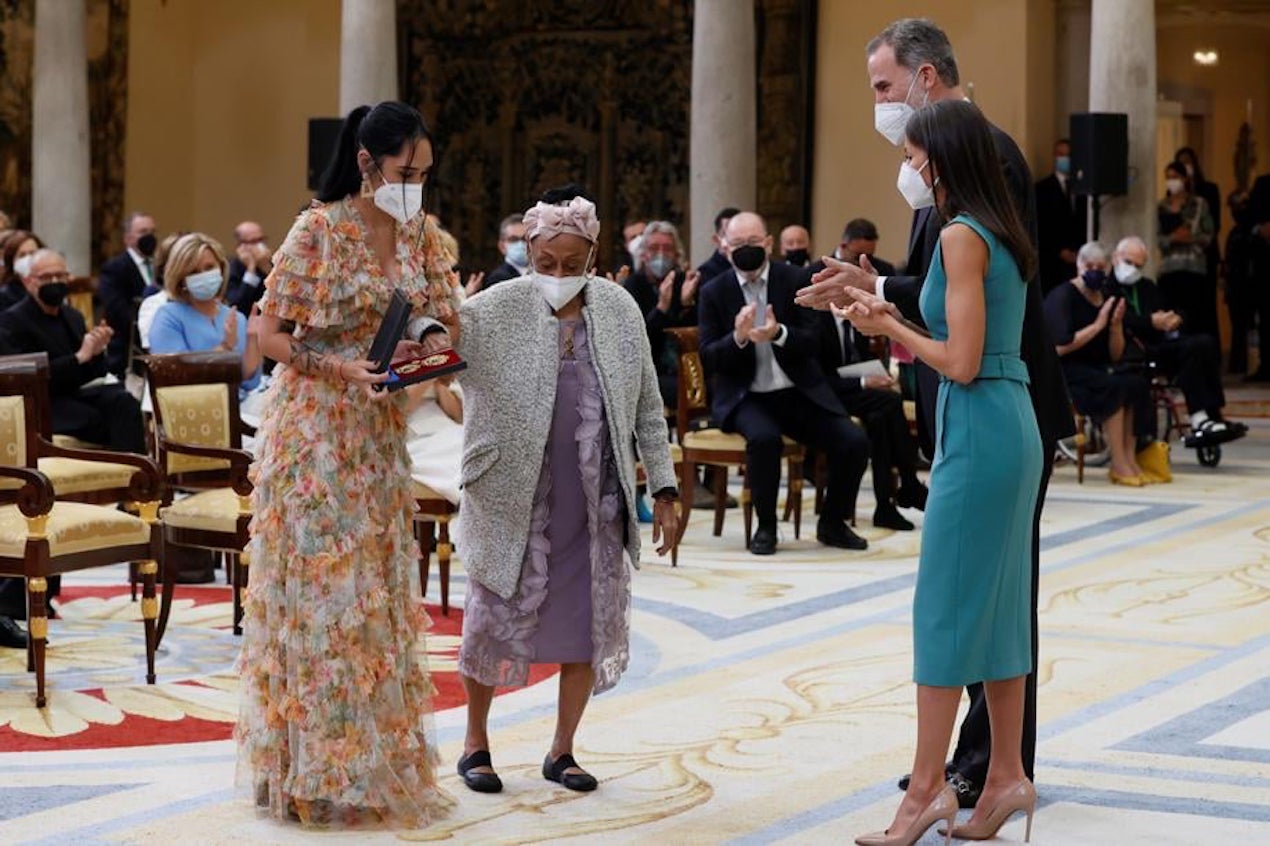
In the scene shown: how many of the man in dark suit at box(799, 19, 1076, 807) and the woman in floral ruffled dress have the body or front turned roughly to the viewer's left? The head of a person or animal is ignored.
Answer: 1

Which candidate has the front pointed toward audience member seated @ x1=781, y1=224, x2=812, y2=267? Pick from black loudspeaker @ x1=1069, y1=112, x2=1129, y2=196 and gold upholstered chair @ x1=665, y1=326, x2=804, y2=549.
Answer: the black loudspeaker

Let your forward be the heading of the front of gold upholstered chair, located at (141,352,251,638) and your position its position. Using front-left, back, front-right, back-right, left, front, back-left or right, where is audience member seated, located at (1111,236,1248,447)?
left

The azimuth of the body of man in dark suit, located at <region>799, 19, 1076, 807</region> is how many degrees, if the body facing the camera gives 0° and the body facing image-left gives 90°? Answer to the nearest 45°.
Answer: approximately 90°

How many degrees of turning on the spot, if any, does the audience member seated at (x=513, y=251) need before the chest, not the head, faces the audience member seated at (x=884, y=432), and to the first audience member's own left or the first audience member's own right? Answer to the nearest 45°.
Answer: approximately 45° to the first audience member's own left

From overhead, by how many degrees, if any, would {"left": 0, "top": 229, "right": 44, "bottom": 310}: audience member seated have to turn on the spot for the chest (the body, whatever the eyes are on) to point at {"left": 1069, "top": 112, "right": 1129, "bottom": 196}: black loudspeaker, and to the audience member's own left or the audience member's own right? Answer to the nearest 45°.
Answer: approximately 45° to the audience member's own left

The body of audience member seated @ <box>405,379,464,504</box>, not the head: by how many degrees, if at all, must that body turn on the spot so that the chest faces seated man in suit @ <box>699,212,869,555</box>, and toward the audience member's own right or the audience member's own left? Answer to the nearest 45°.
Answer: approximately 90° to the audience member's own left

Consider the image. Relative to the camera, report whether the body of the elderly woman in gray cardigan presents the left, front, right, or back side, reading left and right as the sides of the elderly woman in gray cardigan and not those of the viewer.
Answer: front

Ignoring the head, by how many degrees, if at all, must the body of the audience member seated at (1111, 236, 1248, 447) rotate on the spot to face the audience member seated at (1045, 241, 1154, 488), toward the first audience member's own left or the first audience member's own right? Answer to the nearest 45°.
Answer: approximately 90° to the first audience member's own right

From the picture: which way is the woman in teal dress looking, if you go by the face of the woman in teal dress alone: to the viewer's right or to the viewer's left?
to the viewer's left

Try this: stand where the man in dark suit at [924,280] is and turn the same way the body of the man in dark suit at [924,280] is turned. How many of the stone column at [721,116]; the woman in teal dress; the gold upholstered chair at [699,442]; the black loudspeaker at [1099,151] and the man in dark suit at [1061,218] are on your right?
4

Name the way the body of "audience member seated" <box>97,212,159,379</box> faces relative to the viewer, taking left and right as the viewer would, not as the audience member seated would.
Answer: facing the viewer and to the right of the viewer

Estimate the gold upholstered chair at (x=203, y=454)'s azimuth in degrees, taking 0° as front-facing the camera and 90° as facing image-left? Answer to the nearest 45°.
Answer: approximately 315°

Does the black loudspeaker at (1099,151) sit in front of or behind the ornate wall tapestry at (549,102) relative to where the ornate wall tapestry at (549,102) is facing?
in front

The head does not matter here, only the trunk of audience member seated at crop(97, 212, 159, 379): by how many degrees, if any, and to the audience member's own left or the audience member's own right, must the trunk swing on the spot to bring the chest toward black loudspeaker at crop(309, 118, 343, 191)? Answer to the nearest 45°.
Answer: approximately 90° to the audience member's own left
